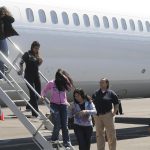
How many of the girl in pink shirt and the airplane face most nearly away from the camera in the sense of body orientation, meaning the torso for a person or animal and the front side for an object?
0

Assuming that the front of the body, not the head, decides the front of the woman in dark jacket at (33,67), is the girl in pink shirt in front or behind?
in front

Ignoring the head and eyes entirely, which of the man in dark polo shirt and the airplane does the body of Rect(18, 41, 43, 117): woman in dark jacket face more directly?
the man in dark polo shirt

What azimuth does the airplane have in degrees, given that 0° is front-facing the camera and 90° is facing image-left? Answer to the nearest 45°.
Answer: approximately 45°

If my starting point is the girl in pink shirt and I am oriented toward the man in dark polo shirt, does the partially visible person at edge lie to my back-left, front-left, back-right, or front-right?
back-left

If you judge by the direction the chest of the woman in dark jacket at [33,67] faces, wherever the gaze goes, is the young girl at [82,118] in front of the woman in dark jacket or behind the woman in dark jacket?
in front

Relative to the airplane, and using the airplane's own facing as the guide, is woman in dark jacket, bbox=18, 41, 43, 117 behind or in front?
in front
